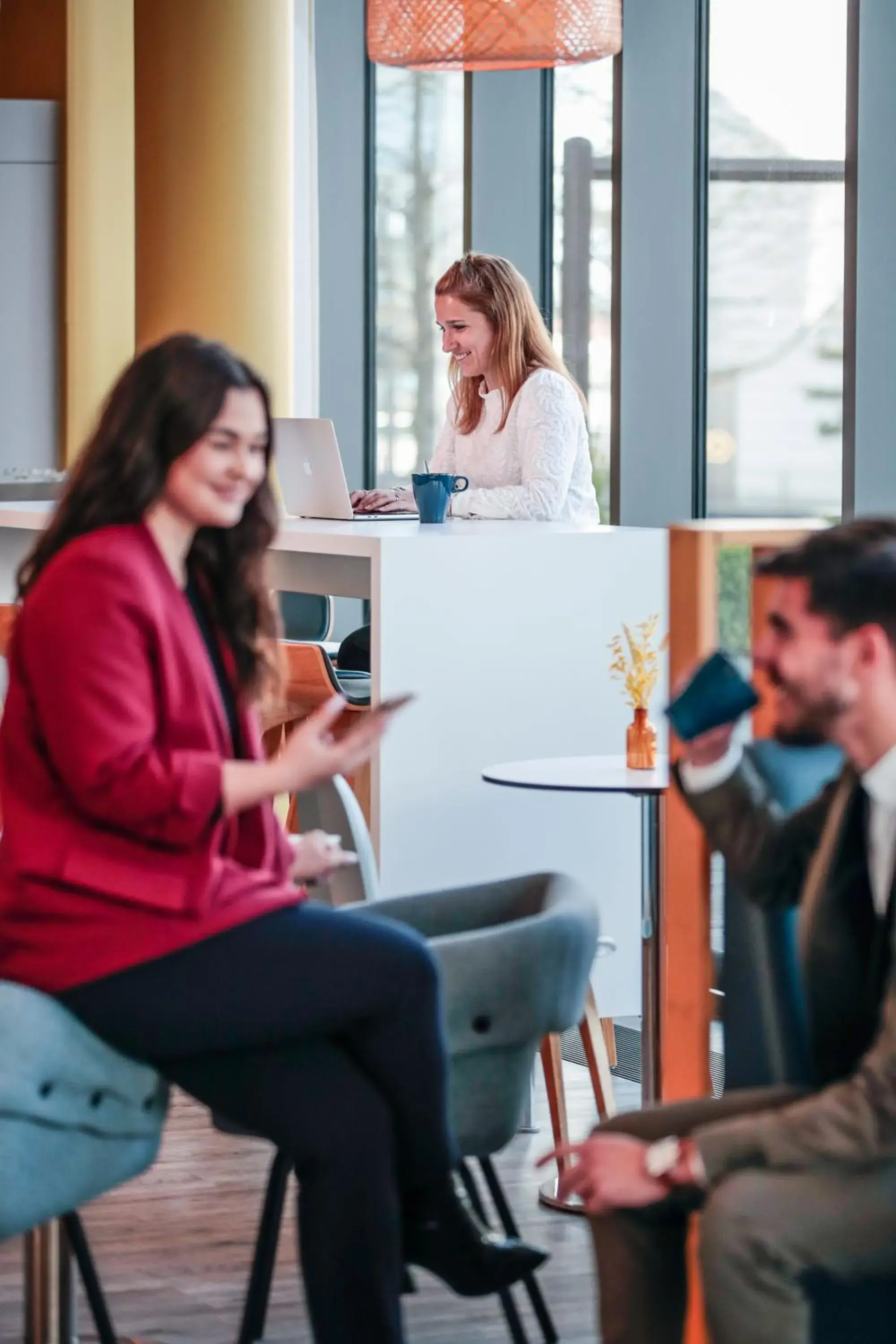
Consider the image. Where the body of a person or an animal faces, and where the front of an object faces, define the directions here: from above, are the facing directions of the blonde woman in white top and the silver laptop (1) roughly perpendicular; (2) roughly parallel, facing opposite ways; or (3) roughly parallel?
roughly parallel, facing opposite ways

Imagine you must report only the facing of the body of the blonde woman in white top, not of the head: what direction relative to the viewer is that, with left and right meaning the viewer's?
facing the viewer and to the left of the viewer

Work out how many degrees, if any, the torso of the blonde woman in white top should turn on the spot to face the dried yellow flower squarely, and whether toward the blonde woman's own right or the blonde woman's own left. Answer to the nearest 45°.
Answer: approximately 45° to the blonde woman's own left

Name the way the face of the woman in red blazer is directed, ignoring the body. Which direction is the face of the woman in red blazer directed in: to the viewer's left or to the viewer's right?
to the viewer's right

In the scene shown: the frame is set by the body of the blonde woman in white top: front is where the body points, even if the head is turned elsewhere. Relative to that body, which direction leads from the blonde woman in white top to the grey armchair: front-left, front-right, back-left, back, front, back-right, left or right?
front-left

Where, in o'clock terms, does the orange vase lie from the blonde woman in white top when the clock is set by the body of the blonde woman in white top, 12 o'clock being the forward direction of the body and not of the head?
The orange vase is roughly at 10 o'clock from the blonde woman in white top.

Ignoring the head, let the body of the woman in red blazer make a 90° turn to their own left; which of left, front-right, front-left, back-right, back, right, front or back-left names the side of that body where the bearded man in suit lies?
back-right

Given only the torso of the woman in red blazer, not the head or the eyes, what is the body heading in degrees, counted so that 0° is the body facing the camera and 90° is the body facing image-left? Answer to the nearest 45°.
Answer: approximately 270°

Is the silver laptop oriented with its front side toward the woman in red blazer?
no

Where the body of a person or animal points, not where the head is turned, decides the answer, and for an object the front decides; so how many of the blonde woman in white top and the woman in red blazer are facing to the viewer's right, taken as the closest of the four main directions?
1

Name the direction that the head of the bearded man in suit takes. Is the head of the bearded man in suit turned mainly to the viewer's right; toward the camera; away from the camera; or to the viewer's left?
to the viewer's left

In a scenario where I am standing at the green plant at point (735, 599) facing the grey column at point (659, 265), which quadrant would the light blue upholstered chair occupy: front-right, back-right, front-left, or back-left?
back-left

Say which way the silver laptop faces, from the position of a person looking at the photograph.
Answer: facing away from the viewer and to the right of the viewer

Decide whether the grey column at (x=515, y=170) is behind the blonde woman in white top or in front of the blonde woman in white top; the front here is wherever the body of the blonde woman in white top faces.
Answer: behind

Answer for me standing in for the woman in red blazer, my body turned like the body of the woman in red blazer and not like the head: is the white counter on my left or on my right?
on my left

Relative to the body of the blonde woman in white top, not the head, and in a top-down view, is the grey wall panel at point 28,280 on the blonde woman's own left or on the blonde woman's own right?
on the blonde woman's own right

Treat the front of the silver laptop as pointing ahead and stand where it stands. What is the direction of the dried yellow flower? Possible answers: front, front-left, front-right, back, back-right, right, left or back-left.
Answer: right
